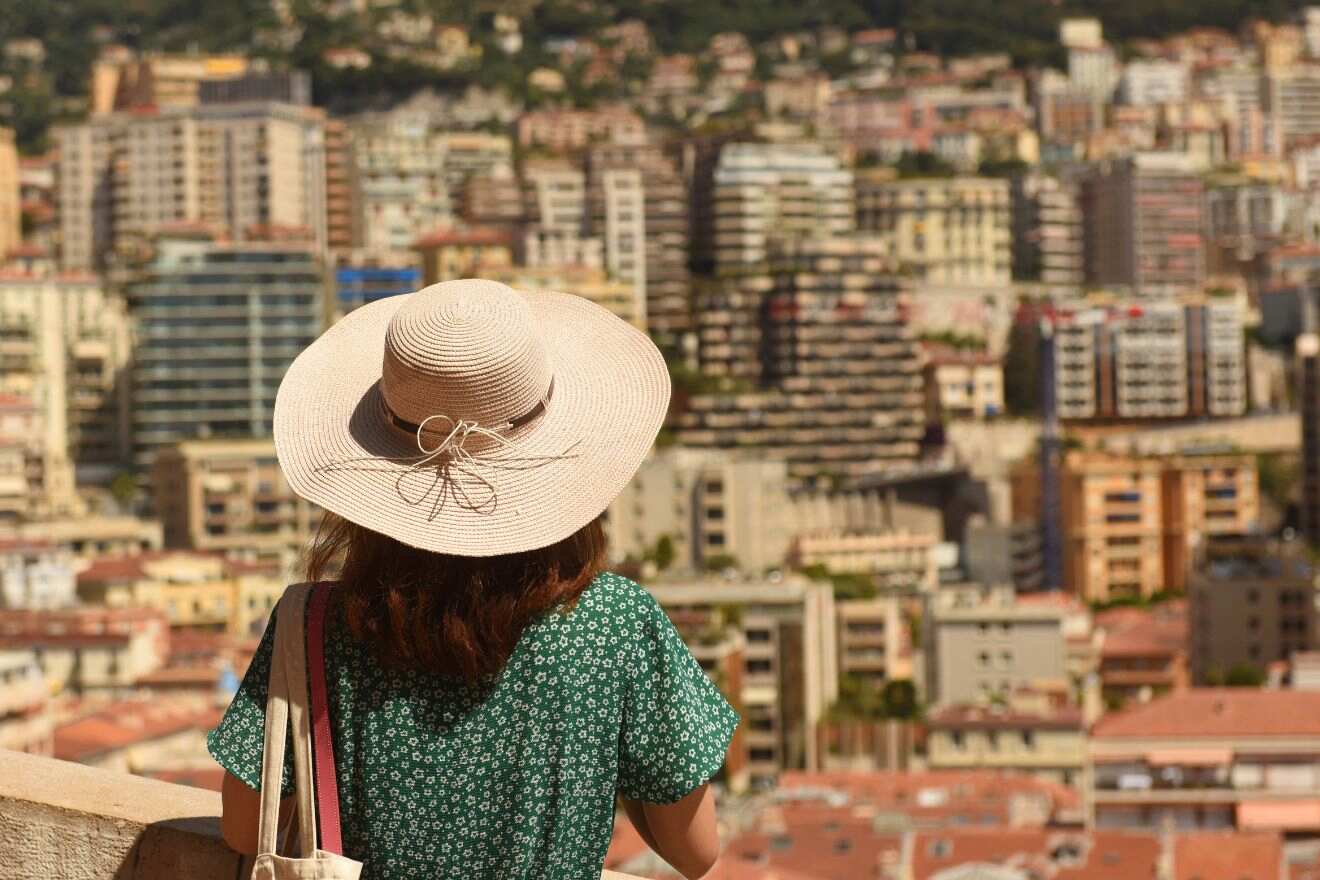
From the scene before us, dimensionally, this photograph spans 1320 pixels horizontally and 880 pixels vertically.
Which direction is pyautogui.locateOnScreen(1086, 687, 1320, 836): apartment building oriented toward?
toward the camera

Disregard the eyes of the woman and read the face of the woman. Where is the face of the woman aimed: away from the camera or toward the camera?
away from the camera

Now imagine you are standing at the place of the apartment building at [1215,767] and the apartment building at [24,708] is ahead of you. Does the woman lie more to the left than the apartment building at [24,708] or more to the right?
left

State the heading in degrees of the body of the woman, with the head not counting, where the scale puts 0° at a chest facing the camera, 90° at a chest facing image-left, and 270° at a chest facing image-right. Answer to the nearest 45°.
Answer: approximately 180°

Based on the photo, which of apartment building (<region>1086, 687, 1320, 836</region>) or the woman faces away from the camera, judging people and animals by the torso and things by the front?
the woman

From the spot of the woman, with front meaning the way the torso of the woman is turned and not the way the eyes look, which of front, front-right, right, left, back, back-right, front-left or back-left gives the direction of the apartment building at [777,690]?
front

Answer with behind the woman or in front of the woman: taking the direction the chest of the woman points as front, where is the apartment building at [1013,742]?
in front

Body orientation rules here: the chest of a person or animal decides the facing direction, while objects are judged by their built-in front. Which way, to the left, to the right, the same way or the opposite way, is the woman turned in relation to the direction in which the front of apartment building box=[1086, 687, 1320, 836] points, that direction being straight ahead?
the opposite way

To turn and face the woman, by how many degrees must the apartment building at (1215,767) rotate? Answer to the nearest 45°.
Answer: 0° — it already faces them

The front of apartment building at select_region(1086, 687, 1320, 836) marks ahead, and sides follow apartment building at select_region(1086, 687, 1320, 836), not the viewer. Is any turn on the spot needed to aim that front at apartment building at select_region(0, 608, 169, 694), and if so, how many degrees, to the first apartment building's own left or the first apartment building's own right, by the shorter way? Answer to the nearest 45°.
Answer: approximately 90° to the first apartment building's own right

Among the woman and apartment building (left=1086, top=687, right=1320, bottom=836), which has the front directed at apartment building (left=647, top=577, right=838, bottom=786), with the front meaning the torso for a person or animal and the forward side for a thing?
the woman

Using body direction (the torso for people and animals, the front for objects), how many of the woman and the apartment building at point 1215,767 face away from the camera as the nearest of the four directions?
1

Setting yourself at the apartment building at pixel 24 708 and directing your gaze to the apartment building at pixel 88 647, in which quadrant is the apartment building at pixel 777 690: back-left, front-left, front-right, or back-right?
front-right

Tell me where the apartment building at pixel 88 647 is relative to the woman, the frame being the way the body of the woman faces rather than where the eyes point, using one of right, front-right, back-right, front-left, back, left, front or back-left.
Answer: front
